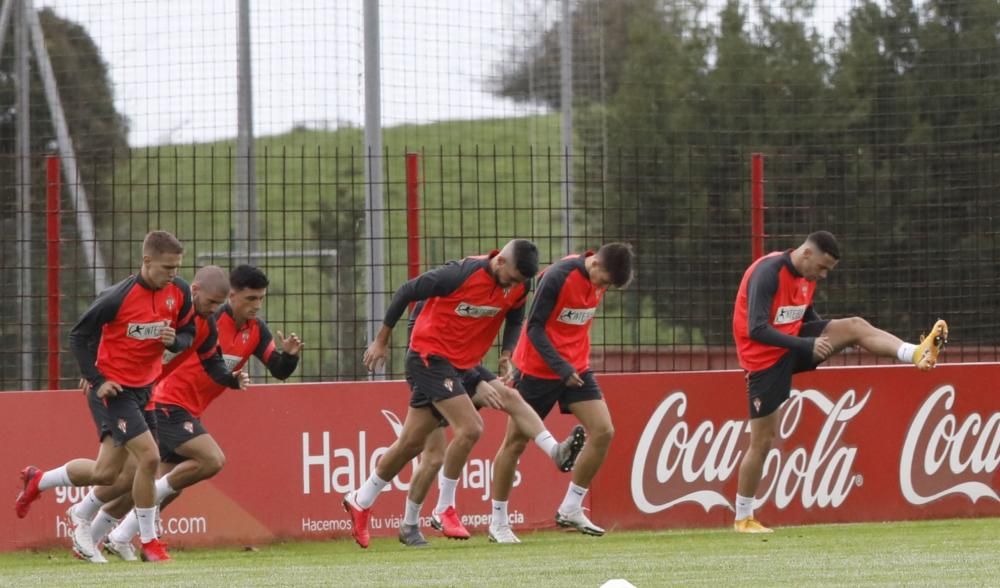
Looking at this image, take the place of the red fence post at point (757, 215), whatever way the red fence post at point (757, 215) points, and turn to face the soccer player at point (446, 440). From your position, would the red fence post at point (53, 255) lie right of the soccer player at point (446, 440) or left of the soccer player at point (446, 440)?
right

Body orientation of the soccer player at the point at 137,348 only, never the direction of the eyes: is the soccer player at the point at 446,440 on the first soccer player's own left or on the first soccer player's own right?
on the first soccer player's own left
